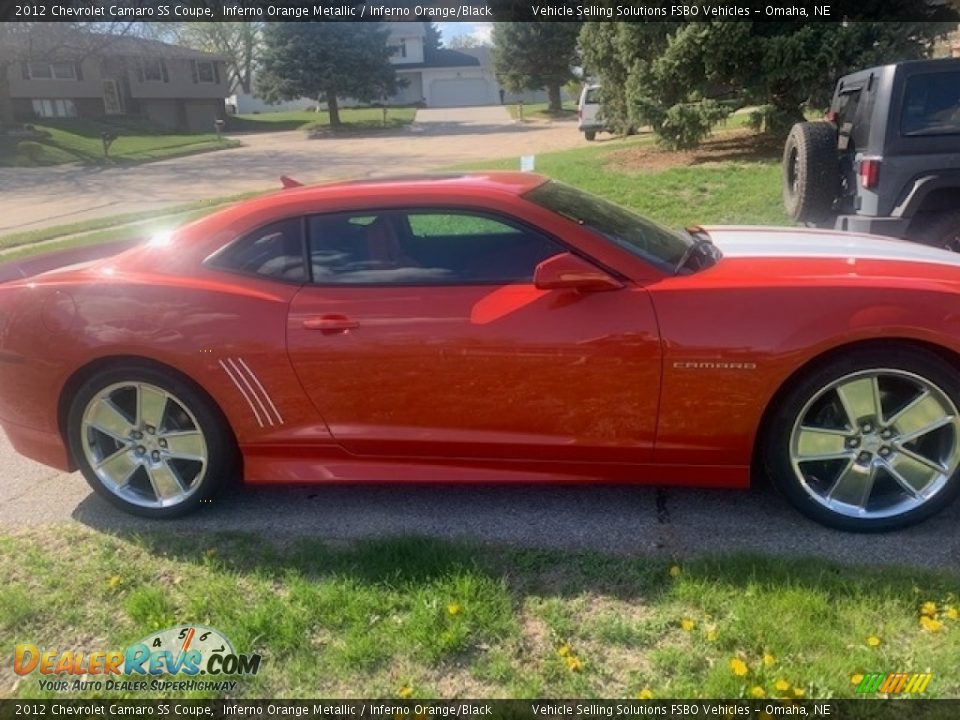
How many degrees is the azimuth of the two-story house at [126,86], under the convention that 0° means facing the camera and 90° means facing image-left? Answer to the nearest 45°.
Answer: approximately 0°

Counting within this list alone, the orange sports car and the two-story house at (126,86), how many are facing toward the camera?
1

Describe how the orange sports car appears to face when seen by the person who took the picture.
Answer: facing to the right of the viewer

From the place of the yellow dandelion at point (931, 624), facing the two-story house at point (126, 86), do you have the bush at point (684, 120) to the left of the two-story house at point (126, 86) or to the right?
right

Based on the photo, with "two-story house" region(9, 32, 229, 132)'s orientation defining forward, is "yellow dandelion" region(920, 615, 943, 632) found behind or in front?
in front

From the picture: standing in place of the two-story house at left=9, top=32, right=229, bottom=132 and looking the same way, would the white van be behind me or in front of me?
in front

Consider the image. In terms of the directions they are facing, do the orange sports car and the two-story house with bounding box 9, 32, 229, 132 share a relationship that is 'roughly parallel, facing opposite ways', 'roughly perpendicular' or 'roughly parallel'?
roughly perpendicular

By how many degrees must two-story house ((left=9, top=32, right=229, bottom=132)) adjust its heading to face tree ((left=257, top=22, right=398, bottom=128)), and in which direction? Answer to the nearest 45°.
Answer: approximately 45° to its left

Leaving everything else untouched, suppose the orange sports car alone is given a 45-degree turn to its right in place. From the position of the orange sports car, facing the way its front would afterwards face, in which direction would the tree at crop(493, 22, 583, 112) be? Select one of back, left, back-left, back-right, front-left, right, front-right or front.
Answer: back-left

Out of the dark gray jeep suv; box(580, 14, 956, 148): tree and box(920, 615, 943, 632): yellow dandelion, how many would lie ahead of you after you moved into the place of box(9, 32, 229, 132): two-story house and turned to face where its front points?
3

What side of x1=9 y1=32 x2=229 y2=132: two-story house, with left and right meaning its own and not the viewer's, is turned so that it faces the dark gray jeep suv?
front

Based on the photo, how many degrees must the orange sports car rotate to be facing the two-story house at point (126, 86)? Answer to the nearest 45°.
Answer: approximately 135° to its left

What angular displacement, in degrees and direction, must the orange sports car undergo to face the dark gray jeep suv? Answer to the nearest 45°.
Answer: approximately 45° to its left

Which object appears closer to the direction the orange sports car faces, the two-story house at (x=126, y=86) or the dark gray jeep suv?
the dark gray jeep suv

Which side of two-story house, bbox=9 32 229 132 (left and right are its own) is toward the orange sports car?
front
